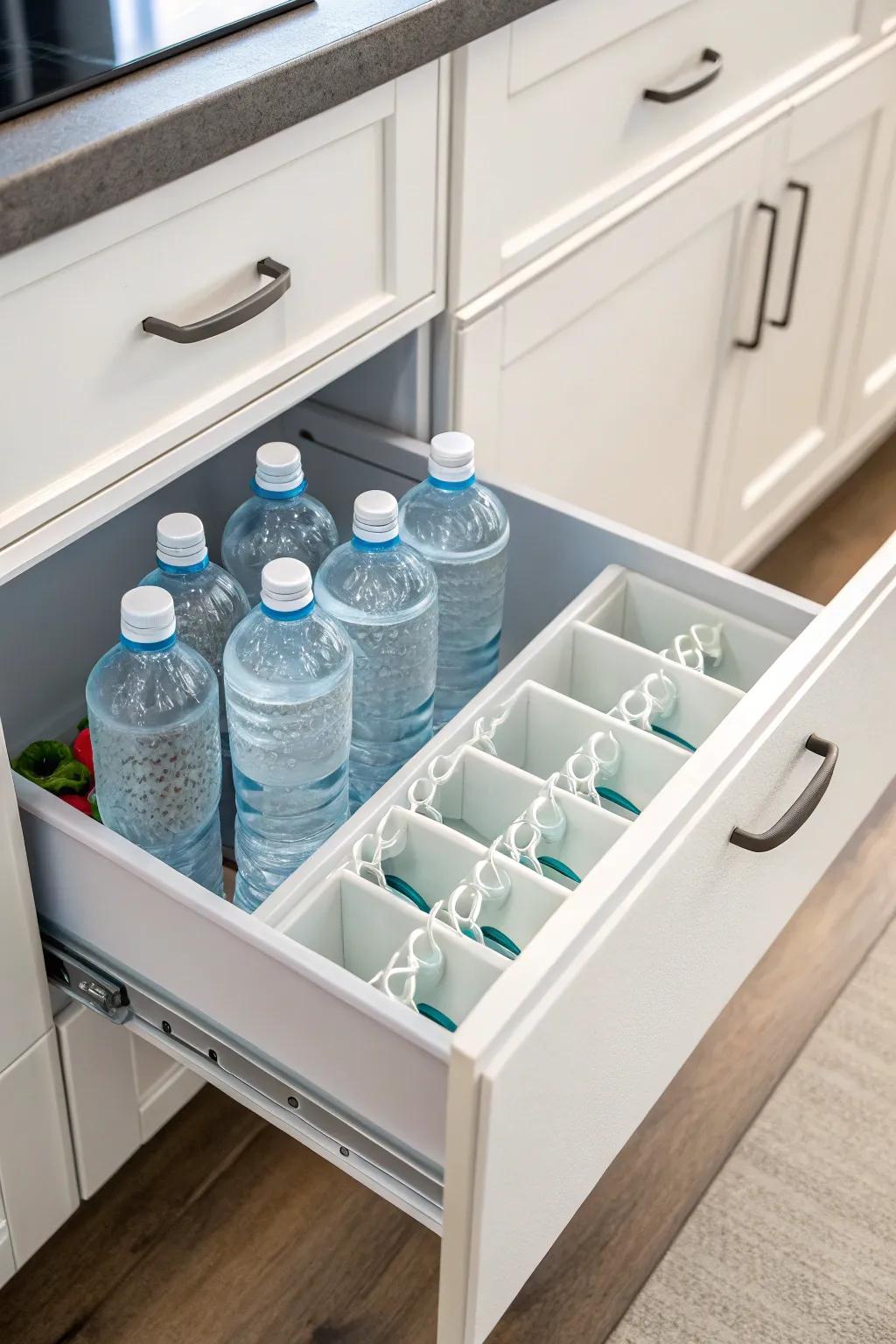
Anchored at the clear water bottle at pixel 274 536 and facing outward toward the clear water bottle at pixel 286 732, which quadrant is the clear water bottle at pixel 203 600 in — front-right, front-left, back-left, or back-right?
front-right

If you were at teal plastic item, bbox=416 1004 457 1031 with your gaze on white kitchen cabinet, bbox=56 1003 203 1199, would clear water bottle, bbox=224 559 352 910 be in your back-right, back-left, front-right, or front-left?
front-right

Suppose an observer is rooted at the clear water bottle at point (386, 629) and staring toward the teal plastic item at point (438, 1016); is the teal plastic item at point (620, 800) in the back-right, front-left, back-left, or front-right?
front-left

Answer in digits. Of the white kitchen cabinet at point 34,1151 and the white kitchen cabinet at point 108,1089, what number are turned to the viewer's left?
0

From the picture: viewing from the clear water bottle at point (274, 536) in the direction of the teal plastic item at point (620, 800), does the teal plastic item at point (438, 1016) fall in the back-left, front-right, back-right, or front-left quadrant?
front-right

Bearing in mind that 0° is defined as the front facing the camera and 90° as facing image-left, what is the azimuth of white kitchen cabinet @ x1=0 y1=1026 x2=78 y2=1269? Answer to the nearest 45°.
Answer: approximately 315°

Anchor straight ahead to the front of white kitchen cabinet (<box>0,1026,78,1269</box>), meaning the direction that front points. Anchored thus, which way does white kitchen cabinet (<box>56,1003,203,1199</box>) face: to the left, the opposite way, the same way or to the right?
the same way

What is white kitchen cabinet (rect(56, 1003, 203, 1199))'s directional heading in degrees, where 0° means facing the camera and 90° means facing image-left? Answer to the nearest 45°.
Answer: approximately 315°
